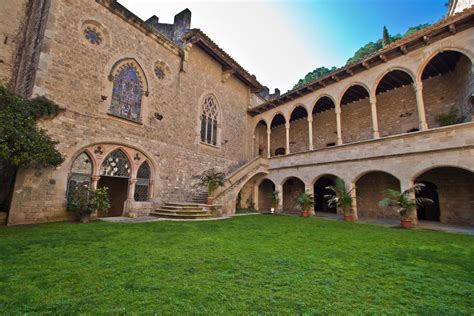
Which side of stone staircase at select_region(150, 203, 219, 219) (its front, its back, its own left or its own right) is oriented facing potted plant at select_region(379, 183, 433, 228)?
left

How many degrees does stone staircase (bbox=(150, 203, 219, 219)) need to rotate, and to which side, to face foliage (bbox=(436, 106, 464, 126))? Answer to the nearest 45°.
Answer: approximately 90° to its left

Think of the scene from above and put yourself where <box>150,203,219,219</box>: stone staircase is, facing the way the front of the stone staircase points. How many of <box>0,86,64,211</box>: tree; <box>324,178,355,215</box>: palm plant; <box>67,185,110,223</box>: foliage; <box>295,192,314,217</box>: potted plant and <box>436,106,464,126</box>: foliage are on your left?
3

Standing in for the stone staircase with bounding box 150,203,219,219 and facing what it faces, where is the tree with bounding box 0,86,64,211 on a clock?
The tree is roughly at 2 o'clock from the stone staircase.

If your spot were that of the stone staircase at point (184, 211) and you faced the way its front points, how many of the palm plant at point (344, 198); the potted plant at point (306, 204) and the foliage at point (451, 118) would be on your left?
3

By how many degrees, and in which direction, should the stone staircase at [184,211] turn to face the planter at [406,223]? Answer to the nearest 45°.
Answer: approximately 45° to its left

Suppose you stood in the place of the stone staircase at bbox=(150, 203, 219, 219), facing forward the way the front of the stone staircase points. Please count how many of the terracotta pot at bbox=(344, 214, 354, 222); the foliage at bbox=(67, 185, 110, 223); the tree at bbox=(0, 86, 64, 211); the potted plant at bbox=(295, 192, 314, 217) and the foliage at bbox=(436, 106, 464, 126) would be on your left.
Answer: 3

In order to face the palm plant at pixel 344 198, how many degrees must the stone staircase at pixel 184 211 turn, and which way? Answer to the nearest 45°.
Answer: approximately 90° to its left

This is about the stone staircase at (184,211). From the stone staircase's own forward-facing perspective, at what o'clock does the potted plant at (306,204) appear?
The potted plant is roughly at 9 o'clock from the stone staircase.

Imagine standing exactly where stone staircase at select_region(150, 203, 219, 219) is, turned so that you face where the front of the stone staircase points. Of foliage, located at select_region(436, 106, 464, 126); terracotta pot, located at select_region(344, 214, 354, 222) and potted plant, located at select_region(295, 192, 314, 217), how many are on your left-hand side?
3

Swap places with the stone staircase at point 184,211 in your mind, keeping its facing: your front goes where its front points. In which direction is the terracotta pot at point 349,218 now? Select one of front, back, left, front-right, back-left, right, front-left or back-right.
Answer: left

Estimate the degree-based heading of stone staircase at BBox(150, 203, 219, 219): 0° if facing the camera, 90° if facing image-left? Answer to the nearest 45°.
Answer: approximately 0°
